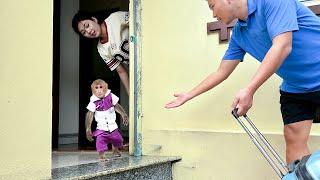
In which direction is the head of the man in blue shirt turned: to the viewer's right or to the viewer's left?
to the viewer's left

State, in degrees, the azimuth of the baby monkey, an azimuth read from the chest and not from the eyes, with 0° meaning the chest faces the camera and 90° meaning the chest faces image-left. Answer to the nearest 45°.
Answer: approximately 0°

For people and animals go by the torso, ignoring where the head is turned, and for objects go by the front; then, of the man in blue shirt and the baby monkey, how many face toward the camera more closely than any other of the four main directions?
1

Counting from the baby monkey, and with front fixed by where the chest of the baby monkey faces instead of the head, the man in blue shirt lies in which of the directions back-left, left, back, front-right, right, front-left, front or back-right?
front-left

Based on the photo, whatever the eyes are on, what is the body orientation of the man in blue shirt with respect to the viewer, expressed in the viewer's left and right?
facing to the left of the viewer
